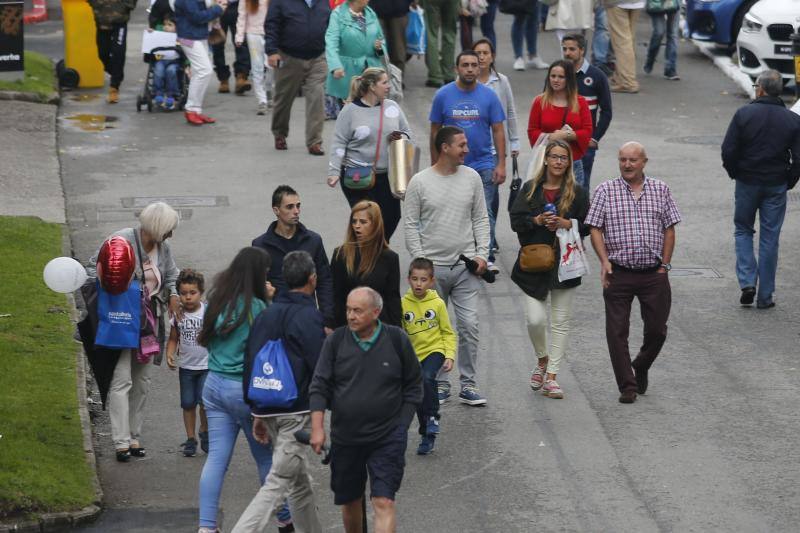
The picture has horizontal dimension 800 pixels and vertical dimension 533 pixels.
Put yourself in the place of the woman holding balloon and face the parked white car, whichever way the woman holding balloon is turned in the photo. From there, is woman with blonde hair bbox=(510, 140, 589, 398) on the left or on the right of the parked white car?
right

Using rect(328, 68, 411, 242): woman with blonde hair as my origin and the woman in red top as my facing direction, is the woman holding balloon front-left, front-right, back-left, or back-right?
back-right

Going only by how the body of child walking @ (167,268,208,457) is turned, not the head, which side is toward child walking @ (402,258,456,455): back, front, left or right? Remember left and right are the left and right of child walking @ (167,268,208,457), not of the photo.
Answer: left

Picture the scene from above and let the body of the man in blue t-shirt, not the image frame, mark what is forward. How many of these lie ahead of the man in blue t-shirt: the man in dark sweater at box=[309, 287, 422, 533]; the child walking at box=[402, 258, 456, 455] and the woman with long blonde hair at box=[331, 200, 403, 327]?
3

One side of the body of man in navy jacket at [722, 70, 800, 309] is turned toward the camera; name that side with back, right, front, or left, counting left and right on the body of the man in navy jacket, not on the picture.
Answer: back

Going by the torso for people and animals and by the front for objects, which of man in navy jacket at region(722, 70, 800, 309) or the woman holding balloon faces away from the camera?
the man in navy jacket
